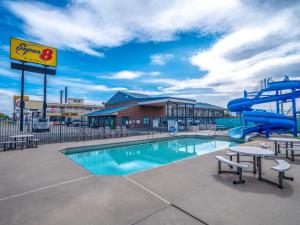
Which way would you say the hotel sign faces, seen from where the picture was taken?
facing the viewer and to the right of the viewer

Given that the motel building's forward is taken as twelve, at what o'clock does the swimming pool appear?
The swimming pool is roughly at 12 o'clock from the motel building.

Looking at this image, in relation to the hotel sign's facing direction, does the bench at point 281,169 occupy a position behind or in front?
in front

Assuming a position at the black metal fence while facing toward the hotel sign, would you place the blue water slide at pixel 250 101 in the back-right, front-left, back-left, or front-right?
back-right

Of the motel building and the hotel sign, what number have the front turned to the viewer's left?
0

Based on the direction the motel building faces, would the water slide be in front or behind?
in front
